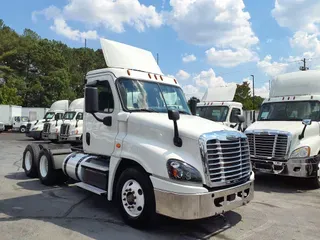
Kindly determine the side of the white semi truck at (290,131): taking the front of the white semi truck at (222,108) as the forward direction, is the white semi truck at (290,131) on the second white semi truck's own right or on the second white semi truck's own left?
on the second white semi truck's own left

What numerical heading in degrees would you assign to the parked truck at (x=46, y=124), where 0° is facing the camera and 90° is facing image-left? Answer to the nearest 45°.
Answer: approximately 45°

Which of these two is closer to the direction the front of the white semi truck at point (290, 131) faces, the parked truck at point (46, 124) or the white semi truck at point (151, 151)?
the white semi truck

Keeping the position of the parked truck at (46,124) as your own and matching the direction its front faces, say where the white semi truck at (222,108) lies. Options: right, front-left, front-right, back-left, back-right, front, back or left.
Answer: left

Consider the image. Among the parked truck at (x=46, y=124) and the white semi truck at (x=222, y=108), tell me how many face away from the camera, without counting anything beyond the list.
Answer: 0

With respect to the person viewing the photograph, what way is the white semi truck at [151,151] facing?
facing the viewer and to the right of the viewer

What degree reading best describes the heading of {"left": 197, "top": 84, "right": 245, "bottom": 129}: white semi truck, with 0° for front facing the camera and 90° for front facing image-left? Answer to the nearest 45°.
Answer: approximately 45°

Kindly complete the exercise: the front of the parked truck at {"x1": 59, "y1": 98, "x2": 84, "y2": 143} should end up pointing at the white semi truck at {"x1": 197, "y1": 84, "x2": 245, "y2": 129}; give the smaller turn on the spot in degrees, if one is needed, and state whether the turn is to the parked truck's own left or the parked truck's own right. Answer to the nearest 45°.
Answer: approximately 90° to the parked truck's own left

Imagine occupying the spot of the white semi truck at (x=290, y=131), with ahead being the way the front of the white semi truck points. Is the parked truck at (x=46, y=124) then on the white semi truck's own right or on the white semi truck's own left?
on the white semi truck's own right

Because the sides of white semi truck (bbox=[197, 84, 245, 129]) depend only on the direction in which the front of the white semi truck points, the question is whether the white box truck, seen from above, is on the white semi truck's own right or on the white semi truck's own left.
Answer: on the white semi truck's own right

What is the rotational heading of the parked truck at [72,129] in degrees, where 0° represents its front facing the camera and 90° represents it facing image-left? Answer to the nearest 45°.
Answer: approximately 45°

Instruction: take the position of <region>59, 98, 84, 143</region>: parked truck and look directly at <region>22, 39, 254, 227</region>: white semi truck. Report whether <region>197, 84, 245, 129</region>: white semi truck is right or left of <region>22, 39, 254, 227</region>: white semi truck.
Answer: left

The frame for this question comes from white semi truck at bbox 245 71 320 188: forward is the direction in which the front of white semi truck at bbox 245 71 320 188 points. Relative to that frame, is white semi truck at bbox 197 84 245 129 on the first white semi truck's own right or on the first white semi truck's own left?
on the first white semi truck's own right

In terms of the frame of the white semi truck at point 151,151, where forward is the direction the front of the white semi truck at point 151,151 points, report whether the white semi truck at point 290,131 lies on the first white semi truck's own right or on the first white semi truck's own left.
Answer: on the first white semi truck's own left

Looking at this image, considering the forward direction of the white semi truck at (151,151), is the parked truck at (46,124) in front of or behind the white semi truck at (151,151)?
behind

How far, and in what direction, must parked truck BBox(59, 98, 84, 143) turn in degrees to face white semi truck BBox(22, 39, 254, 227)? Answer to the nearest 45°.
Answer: approximately 45° to its left

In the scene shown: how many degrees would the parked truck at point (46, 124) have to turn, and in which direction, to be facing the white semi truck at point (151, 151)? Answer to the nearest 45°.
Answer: approximately 45° to its left
